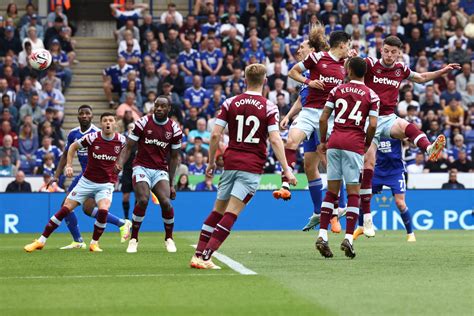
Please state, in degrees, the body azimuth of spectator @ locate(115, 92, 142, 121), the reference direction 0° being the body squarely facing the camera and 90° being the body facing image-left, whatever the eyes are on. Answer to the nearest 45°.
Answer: approximately 0°

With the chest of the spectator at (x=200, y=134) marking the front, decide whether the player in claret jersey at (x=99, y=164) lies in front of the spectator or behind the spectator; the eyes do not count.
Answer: in front

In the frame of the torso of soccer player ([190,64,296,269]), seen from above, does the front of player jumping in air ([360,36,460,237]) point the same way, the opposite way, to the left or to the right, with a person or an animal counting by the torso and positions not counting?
the opposite way

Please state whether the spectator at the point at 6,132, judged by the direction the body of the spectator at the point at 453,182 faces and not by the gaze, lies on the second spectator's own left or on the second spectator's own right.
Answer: on the second spectator's own right

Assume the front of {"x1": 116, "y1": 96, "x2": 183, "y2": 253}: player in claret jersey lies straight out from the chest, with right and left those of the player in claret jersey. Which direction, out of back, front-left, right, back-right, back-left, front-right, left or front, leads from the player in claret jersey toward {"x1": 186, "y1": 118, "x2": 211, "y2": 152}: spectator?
back

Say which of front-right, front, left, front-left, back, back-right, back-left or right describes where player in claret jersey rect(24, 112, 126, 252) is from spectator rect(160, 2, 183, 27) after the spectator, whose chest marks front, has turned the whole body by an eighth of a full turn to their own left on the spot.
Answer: front-right

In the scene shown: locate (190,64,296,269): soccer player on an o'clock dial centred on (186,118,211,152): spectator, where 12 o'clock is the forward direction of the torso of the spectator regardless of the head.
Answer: The soccer player is roughly at 12 o'clock from the spectator.

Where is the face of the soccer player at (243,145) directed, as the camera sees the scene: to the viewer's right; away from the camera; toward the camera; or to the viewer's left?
away from the camera

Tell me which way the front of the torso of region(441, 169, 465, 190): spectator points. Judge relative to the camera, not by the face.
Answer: toward the camera

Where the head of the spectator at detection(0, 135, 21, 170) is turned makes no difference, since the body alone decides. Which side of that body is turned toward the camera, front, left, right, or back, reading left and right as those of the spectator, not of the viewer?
front

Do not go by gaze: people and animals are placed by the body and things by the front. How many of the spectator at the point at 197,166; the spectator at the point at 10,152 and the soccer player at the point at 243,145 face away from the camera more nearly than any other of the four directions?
1

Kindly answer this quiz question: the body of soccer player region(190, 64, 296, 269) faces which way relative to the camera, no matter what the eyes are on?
away from the camera
